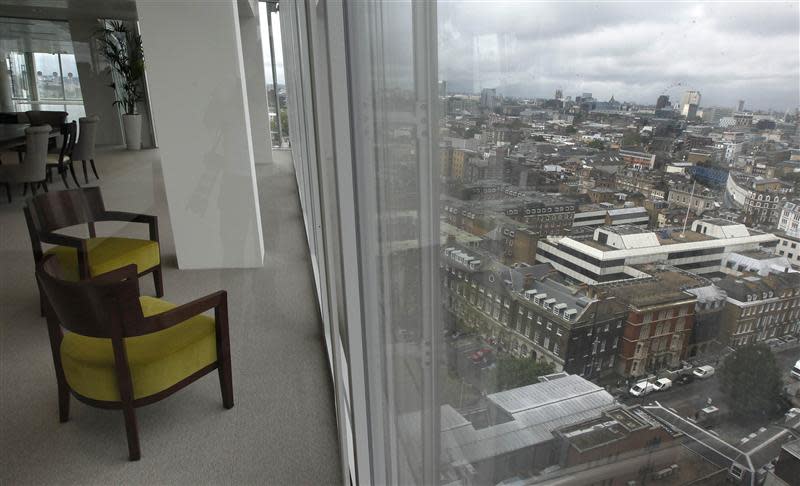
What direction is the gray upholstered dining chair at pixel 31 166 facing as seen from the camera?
to the viewer's left

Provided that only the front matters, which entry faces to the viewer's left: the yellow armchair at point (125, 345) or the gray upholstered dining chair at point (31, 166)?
the gray upholstered dining chair

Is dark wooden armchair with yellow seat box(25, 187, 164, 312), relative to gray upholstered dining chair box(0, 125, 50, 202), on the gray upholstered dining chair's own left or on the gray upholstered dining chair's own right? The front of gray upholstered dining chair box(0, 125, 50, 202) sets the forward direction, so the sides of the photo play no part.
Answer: on the gray upholstered dining chair's own left
